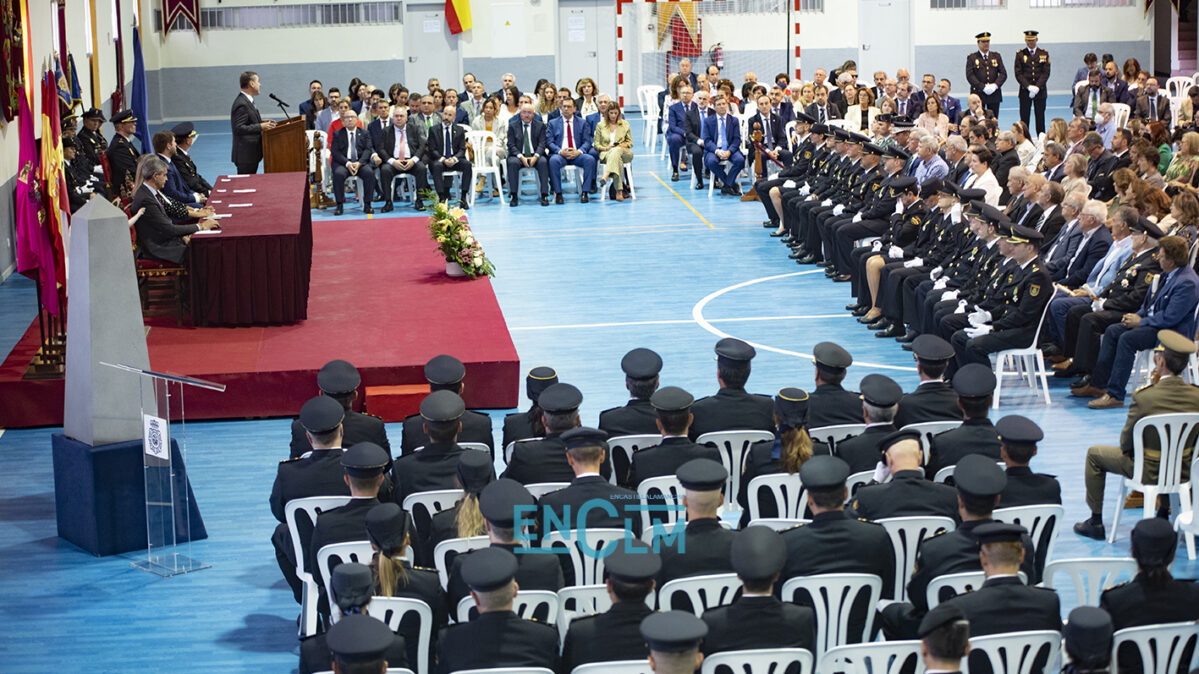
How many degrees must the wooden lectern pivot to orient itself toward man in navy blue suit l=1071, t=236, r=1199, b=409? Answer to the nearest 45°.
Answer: approximately 45° to its right

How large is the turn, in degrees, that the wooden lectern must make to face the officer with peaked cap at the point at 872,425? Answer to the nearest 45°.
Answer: approximately 90° to its right

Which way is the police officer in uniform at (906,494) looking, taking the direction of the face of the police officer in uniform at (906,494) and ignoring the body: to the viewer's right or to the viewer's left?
to the viewer's left

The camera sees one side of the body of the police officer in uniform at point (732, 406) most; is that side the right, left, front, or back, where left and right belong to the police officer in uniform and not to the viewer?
back

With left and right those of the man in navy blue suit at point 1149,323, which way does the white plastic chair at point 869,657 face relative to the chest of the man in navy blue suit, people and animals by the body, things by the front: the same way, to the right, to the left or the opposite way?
to the right

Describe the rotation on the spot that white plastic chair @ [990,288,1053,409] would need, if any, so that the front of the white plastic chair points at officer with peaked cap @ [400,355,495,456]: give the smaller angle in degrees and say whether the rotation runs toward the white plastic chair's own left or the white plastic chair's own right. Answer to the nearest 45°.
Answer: approximately 45° to the white plastic chair's own left

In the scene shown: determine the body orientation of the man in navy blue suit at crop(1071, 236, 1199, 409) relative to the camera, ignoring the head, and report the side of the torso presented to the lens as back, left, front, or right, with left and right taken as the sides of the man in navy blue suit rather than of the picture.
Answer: left

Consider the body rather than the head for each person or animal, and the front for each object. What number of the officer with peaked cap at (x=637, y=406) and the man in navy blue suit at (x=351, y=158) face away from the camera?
1

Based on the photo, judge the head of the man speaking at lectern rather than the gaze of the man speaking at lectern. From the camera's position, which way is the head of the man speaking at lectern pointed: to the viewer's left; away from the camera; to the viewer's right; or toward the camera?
to the viewer's right
